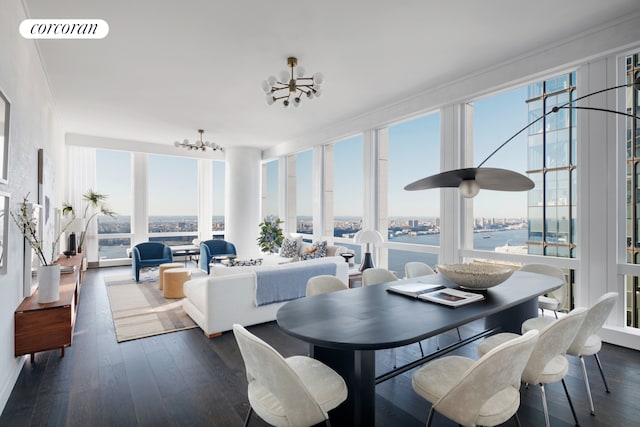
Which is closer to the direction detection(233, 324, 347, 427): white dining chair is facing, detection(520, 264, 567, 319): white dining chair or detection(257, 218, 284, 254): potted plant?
the white dining chair

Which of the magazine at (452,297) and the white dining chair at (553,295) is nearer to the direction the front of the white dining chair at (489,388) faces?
the magazine

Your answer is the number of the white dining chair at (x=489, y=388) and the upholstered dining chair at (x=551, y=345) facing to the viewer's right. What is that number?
0

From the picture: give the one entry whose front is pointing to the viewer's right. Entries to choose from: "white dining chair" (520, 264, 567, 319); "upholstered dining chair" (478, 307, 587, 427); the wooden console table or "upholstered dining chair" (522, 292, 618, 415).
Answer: the wooden console table

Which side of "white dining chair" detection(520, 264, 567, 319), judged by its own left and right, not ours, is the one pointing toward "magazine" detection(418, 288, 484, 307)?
front

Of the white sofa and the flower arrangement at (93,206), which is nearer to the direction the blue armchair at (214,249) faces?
the white sofa

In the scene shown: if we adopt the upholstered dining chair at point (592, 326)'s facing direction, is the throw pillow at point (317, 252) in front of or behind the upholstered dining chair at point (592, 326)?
in front

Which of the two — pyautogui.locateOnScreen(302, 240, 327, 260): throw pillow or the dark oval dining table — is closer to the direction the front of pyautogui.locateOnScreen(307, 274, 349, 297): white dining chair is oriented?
the dark oval dining table

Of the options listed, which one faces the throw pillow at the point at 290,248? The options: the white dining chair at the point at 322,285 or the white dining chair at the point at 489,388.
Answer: the white dining chair at the point at 489,388

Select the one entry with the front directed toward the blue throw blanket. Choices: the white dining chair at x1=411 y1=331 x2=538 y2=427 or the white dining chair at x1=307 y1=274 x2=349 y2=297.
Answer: the white dining chair at x1=411 y1=331 x2=538 y2=427

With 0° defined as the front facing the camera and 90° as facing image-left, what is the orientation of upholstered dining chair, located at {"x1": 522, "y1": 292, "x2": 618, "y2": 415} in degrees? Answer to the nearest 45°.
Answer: approximately 135°

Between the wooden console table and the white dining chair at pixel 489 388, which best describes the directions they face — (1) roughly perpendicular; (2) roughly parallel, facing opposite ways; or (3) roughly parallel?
roughly perpendicular

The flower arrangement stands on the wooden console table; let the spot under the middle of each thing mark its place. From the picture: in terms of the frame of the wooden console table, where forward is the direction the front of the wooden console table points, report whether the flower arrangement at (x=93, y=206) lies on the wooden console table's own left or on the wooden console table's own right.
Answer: on the wooden console table's own left

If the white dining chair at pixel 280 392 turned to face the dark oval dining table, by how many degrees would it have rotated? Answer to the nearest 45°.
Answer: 0° — it already faces it
